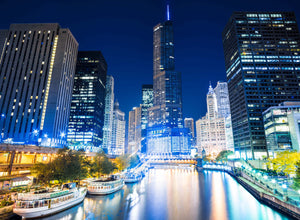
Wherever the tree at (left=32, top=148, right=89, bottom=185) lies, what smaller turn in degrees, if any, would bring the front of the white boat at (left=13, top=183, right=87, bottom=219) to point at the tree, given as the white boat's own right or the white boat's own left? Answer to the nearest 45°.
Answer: approximately 45° to the white boat's own left

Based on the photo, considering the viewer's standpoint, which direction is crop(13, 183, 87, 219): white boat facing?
facing away from the viewer and to the right of the viewer
